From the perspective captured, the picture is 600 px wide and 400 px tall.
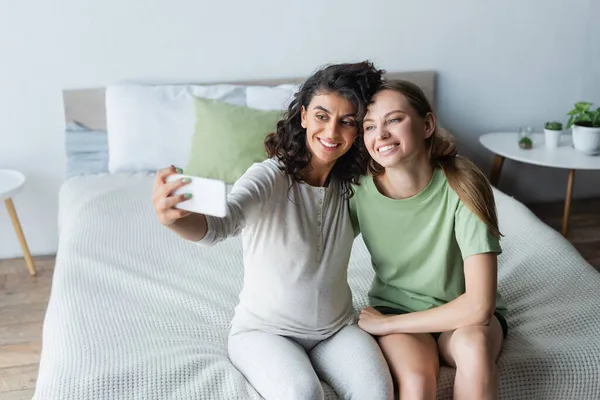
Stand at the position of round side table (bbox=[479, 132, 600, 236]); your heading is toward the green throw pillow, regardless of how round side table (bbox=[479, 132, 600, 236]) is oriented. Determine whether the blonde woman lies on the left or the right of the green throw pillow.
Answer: left

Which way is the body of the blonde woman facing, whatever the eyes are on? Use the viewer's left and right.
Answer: facing the viewer and to the left of the viewer

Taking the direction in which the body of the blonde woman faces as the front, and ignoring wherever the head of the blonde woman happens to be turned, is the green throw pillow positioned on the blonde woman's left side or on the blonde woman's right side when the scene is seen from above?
on the blonde woman's right side

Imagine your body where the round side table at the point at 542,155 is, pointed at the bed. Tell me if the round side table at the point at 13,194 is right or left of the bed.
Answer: right

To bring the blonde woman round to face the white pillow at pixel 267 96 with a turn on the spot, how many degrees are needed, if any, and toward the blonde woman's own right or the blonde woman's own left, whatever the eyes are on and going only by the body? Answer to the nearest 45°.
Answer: approximately 90° to the blonde woman's own right

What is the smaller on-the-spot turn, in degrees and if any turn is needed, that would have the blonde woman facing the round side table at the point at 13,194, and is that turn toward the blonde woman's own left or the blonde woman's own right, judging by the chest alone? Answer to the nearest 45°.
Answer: approximately 90° to the blonde woman's own right

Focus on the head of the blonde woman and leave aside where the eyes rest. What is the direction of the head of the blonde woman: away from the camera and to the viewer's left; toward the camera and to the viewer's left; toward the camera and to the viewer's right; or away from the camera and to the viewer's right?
toward the camera and to the viewer's left

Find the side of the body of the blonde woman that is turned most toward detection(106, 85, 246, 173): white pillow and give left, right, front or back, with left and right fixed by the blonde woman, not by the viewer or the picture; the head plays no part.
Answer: right
